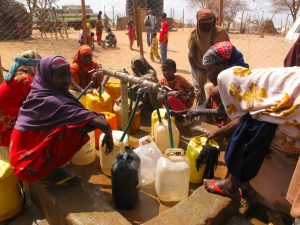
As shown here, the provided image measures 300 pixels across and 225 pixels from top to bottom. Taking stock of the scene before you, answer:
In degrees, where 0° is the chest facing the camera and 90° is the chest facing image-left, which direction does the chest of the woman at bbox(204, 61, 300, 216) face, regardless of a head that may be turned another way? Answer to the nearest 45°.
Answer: approximately 90°

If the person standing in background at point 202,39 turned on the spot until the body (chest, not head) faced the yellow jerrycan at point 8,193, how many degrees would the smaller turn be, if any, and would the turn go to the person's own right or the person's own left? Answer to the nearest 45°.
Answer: approximately 45° to the person's own right

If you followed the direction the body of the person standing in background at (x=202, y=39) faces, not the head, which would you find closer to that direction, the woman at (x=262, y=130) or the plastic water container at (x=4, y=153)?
the woman

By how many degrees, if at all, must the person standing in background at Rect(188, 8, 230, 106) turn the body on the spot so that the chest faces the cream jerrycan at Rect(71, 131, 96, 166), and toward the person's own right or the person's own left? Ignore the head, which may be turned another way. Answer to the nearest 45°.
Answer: approximately 45° to the person's own right

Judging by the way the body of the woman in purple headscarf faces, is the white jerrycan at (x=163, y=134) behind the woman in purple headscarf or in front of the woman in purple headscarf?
in front

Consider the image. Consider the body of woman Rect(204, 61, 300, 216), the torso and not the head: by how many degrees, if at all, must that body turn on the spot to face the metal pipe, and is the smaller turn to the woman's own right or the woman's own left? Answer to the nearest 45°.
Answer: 0° — they already face it

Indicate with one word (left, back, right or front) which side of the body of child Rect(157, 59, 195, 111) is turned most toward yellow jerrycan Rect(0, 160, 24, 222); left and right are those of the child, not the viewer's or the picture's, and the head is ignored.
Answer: front

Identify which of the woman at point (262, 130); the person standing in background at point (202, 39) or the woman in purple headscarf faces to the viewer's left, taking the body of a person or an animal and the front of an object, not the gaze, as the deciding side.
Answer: the woman

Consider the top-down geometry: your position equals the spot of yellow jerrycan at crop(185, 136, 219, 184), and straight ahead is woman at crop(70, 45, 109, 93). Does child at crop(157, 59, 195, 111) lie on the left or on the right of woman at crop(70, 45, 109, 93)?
right

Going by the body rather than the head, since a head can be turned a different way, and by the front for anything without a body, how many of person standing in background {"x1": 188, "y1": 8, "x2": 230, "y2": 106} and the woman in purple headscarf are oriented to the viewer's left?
0

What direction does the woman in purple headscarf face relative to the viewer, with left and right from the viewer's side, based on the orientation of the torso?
facing to the right of the viewer

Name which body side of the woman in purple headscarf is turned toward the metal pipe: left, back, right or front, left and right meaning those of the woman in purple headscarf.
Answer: front

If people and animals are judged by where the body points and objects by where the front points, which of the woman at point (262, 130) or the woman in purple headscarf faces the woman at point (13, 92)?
the woman at point (262, 130)

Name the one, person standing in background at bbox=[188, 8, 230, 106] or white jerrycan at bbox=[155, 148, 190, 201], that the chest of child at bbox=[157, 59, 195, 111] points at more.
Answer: the white jerrycan

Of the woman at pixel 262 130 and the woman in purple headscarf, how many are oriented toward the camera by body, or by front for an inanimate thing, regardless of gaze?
0

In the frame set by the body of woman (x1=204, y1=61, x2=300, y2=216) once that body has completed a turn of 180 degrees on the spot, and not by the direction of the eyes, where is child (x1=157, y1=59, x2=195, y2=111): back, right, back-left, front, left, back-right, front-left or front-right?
back-left

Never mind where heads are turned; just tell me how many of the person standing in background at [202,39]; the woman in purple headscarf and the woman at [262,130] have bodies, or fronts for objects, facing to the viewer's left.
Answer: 1

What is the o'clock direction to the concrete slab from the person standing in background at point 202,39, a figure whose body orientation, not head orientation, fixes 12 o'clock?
The concrete slab is roughly at 12 o'clock from the person standing in background.
